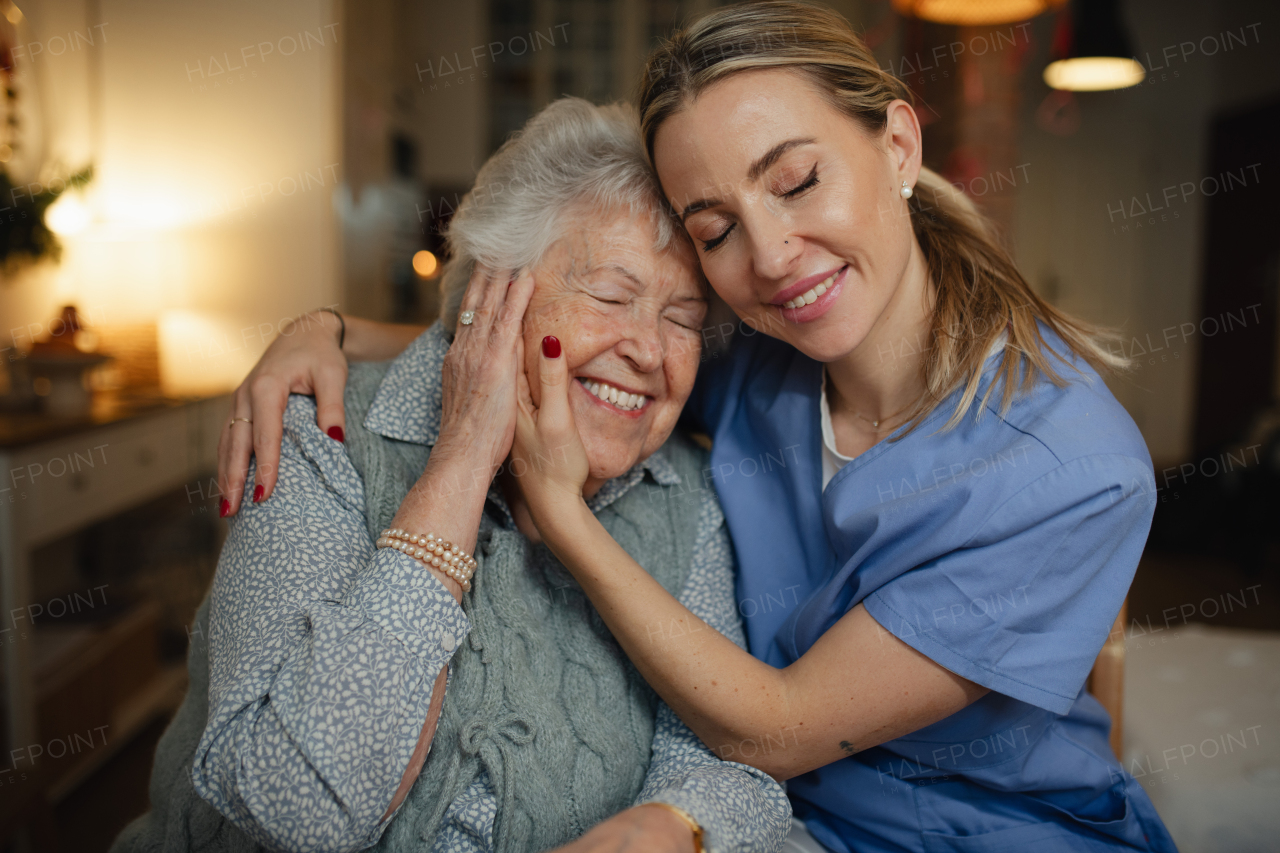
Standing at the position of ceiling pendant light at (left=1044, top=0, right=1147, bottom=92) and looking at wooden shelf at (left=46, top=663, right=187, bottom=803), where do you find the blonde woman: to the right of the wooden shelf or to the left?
left

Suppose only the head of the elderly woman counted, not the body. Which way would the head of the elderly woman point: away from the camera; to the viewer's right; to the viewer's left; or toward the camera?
toward the camera

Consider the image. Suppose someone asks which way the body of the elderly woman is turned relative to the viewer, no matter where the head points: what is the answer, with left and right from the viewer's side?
facing the viewer and to the right of the viewer

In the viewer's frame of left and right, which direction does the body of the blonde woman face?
facing the viewer and to the left of the viewer

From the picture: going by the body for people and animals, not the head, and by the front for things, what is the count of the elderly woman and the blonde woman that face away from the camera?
0

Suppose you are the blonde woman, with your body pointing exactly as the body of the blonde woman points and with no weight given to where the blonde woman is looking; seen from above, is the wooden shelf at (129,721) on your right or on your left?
on your right

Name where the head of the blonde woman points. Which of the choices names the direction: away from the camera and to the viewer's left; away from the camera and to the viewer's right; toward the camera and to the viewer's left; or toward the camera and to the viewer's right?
toward the camera and to the viewer's left

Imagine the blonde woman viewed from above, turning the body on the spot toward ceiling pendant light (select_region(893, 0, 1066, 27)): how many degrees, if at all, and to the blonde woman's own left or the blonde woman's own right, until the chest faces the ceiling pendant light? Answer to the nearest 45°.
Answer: approximately 135° to the blonde woman's own right

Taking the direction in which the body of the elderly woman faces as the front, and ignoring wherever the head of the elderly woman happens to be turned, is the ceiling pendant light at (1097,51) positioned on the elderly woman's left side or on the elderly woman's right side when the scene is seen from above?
on the elderly woman's left side
